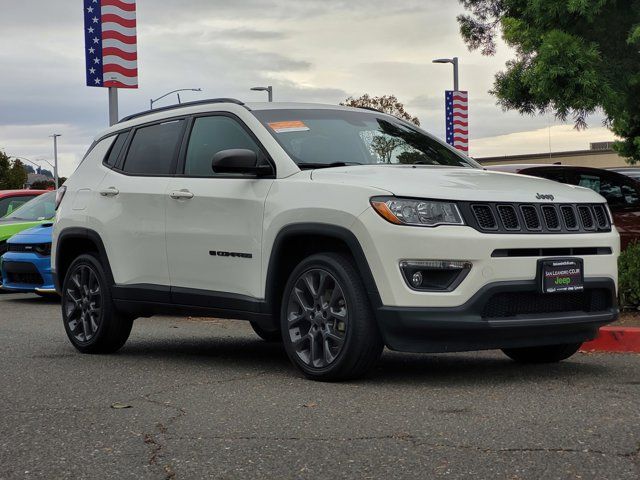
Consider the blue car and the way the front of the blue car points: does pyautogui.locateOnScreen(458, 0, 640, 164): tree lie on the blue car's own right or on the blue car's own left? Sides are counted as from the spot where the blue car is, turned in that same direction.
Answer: on the blue car's own left

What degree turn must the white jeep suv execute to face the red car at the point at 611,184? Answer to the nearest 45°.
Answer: approximately 90° to its left

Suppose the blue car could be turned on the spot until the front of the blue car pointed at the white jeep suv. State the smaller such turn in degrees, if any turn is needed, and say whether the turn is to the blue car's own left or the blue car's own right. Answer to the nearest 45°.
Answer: approximately 45° to the blue car's own left

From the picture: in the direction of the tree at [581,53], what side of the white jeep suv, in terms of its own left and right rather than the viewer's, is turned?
left

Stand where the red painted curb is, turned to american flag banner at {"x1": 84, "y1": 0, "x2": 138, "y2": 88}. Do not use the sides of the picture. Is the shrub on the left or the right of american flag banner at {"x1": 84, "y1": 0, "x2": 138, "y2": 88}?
right

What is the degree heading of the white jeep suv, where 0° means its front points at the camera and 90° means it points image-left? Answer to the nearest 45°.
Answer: approximately 315°

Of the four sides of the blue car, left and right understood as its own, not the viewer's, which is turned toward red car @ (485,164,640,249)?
left
